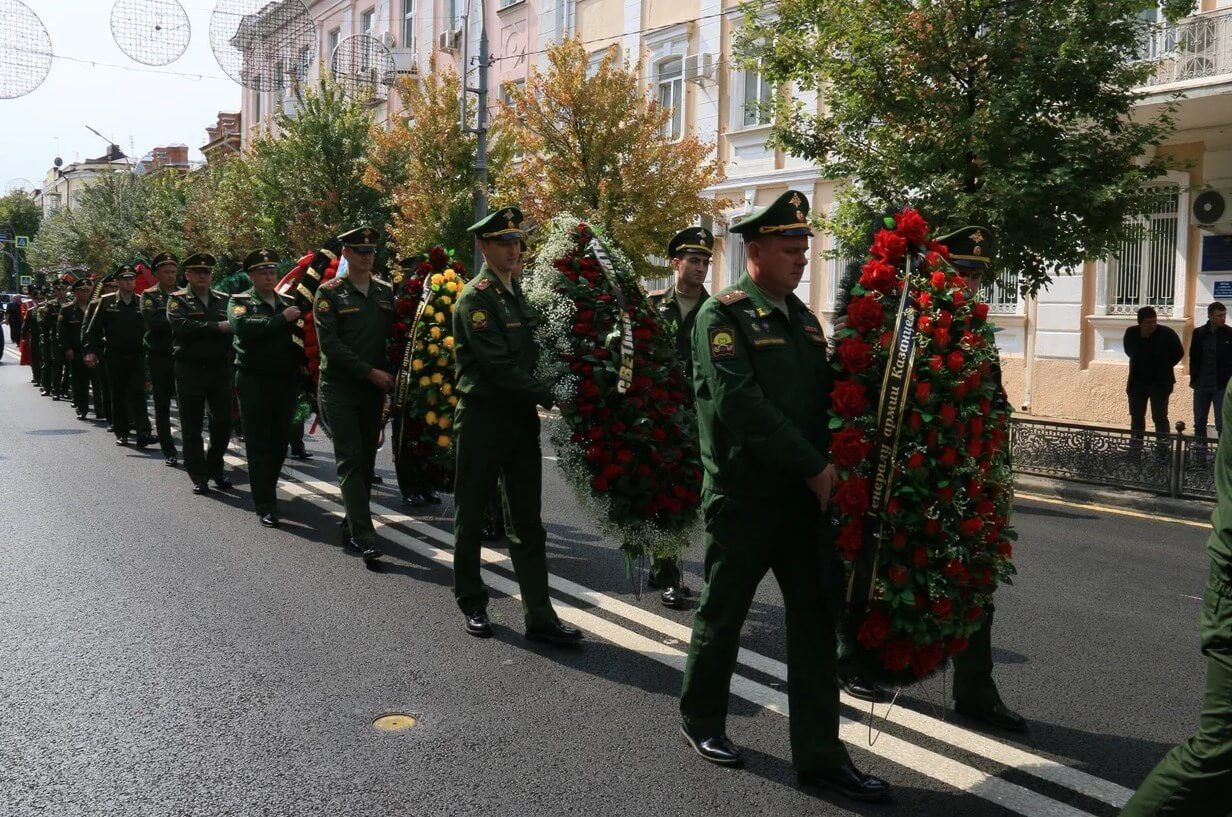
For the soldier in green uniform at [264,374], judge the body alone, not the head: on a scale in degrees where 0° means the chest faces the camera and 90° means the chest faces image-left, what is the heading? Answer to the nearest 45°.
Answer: approximately 315°

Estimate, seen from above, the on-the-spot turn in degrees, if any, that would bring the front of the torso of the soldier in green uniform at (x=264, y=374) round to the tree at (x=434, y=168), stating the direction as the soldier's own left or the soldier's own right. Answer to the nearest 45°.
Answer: approximately 135° to the soldier's own left

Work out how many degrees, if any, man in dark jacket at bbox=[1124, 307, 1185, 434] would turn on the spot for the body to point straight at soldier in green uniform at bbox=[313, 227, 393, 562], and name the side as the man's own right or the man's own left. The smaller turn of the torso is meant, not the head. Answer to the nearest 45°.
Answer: approximately 45° to the man's own right

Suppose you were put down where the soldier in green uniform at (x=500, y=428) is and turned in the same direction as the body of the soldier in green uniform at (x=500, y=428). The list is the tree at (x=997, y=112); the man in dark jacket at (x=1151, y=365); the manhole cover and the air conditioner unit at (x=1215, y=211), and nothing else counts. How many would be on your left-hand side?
3

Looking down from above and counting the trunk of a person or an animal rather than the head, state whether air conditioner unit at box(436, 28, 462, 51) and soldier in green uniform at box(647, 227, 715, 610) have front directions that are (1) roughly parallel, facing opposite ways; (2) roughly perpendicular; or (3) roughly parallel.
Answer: roughly perpendicular

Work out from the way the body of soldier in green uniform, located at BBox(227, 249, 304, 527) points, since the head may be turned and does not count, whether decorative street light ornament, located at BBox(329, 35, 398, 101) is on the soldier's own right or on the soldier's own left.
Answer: on the soldier's own left
